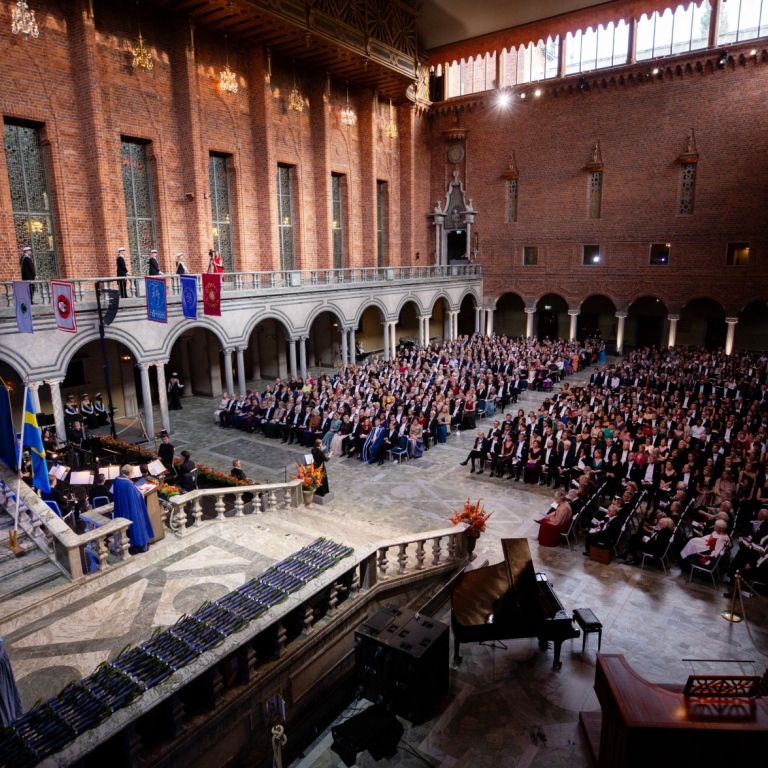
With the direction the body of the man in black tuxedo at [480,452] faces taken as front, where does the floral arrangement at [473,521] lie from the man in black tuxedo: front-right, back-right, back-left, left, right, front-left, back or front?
front-left

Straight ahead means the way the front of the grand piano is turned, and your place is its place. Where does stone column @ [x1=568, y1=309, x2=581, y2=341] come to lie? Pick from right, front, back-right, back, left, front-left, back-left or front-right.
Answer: left

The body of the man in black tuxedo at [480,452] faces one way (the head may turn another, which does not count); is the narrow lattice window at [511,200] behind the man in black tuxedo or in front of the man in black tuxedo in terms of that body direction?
behind

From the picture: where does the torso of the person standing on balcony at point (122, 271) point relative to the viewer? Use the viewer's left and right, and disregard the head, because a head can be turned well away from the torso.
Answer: facing the viewer and to the right of the viewer

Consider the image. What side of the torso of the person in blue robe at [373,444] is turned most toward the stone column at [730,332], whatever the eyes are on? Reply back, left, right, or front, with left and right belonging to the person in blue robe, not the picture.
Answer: back

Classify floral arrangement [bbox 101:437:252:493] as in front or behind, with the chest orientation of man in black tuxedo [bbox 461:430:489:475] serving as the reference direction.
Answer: in front

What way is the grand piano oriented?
to the viewer's right

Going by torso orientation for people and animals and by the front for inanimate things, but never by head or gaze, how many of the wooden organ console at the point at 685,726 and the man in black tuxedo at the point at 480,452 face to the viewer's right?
0

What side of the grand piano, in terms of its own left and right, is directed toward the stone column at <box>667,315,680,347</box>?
left

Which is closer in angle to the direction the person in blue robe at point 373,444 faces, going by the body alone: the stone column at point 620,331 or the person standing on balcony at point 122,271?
the person standing on balcony

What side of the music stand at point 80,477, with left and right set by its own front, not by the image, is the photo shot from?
front

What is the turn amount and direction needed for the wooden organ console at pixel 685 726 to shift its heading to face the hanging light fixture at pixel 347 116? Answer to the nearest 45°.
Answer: approximately 135° to its right

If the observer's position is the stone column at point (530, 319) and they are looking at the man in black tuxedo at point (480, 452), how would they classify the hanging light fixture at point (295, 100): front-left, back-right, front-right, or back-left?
front-right

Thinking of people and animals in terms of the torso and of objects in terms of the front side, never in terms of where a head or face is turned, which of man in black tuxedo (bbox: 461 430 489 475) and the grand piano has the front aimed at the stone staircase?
the man in black tuxedo
